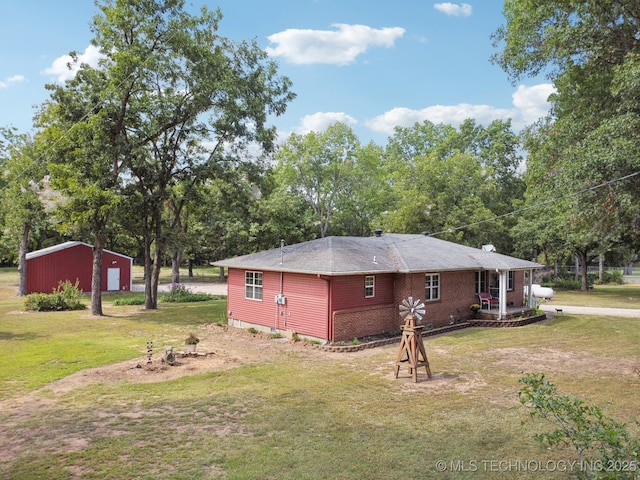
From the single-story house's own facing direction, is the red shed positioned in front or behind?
behind

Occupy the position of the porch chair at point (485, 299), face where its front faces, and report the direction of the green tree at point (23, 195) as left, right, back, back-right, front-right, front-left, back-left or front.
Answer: back-right

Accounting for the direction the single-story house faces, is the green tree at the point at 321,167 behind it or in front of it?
behind

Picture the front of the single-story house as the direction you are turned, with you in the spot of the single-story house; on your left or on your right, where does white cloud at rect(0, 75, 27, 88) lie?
on your right

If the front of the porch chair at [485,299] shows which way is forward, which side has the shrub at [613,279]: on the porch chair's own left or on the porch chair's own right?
on the porch chair's own left

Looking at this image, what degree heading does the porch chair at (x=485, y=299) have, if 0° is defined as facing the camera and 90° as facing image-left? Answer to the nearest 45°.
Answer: approximately 315°

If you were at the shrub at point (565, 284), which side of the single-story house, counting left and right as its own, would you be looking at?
left
